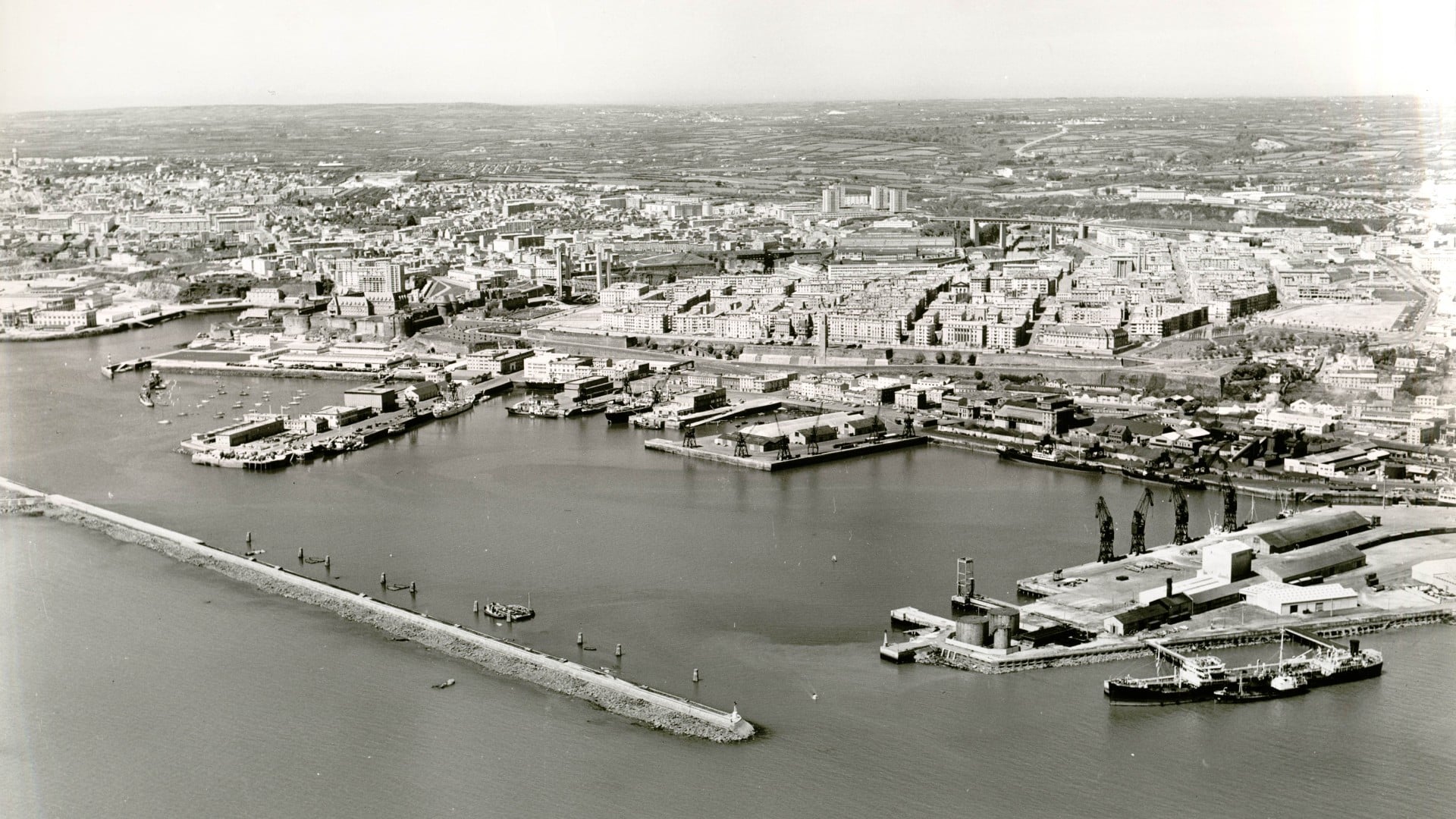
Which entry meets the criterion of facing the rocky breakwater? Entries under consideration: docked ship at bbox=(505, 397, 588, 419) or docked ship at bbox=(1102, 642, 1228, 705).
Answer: docked ship at bbox=(1102, 642, 1228, 705)

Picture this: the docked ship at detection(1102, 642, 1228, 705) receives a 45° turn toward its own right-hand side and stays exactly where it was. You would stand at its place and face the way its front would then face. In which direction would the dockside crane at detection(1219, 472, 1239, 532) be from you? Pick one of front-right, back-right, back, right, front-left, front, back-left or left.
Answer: front-right

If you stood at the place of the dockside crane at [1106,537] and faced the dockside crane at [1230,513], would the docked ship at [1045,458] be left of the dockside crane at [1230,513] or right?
left

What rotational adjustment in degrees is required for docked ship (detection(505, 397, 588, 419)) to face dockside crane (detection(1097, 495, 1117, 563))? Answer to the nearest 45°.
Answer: approximately 135° to its left

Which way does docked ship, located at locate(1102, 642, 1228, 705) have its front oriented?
to the viewer's left

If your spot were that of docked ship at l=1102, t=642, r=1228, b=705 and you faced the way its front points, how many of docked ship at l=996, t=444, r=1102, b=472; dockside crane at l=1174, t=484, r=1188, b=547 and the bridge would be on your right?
3
